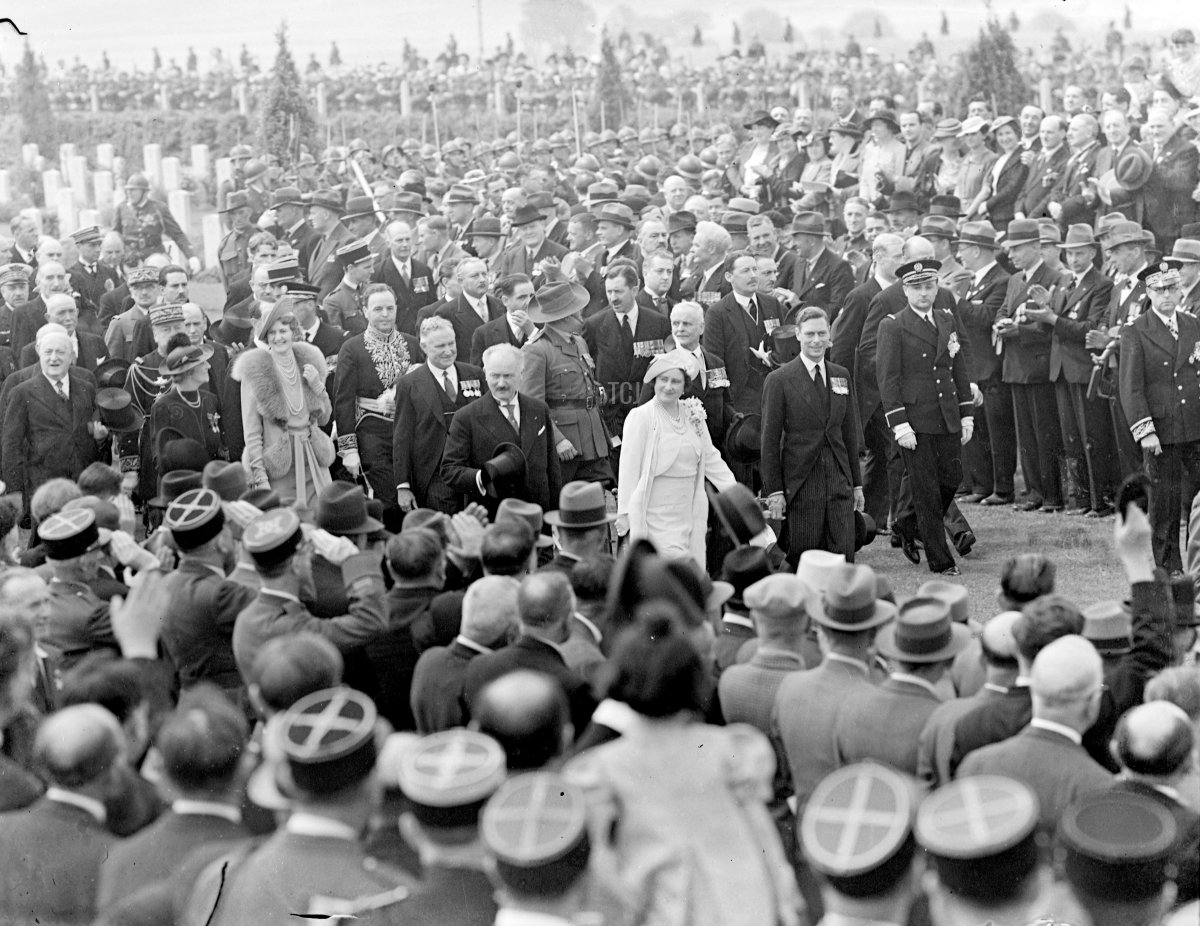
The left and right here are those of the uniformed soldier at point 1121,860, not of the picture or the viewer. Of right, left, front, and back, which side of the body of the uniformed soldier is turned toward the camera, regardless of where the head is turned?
back

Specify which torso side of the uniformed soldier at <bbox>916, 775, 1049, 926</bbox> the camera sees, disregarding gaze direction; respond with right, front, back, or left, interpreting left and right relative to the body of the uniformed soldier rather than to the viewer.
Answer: back

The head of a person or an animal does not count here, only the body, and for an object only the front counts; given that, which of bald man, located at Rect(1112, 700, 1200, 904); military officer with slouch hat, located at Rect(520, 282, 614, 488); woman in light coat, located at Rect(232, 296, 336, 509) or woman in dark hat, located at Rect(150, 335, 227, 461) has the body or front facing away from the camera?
the bald man

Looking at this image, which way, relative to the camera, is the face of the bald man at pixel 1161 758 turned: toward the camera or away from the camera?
away from the camera

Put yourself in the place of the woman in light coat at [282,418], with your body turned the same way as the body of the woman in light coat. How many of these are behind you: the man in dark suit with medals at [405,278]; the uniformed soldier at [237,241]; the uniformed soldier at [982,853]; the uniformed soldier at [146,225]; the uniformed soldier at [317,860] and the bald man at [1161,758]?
3

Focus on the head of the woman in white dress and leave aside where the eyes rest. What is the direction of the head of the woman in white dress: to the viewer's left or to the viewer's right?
to the viewer's left

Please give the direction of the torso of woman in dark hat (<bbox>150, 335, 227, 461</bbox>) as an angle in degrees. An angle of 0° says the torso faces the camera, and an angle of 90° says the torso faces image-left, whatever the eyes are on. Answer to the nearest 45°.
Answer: approximately 315°

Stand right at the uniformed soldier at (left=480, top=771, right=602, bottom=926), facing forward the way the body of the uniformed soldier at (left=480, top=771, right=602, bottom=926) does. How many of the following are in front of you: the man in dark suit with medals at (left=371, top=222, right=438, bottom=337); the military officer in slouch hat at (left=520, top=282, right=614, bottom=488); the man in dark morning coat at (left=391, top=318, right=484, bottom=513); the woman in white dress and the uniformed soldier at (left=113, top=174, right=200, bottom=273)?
5

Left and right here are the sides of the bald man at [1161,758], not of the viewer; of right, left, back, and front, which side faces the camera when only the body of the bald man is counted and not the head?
back

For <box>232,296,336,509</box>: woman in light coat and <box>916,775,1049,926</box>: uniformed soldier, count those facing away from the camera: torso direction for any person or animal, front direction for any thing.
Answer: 1

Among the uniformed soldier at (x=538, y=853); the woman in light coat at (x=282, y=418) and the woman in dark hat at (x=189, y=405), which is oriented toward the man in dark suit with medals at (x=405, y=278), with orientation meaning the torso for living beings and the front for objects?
the uniformed soldier

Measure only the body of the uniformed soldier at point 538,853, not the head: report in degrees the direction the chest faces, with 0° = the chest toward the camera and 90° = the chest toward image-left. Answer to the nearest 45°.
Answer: approximately 180°

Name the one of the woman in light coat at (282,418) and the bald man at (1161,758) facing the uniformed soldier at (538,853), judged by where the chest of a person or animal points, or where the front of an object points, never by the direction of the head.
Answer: the woman in light coat

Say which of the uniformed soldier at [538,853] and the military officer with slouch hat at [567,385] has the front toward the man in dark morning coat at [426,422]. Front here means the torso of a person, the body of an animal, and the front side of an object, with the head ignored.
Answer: the uniformed soldier

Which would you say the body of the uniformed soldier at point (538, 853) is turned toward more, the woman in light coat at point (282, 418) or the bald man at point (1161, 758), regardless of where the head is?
the woman in light coat
